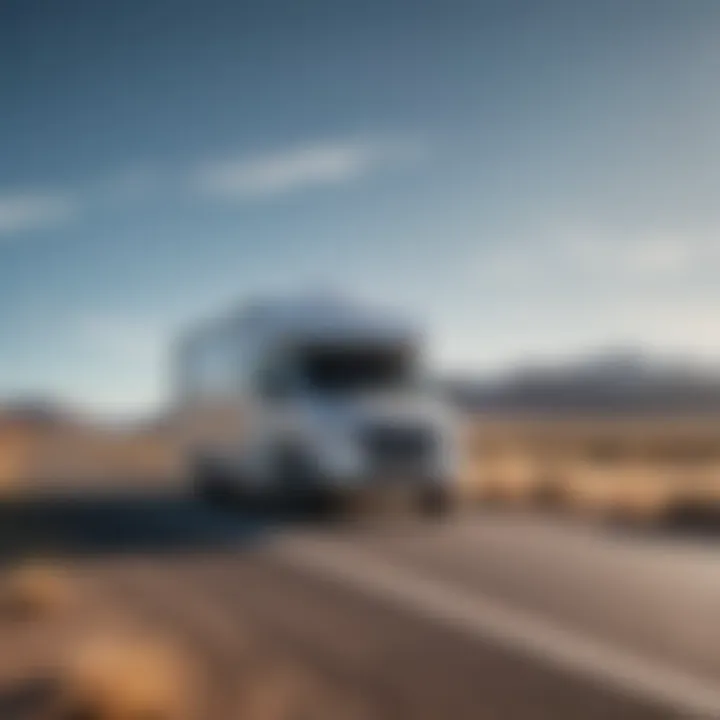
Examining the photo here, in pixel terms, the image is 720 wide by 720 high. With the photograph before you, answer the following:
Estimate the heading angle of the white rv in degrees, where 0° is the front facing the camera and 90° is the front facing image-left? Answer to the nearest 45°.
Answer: approximately 315°
